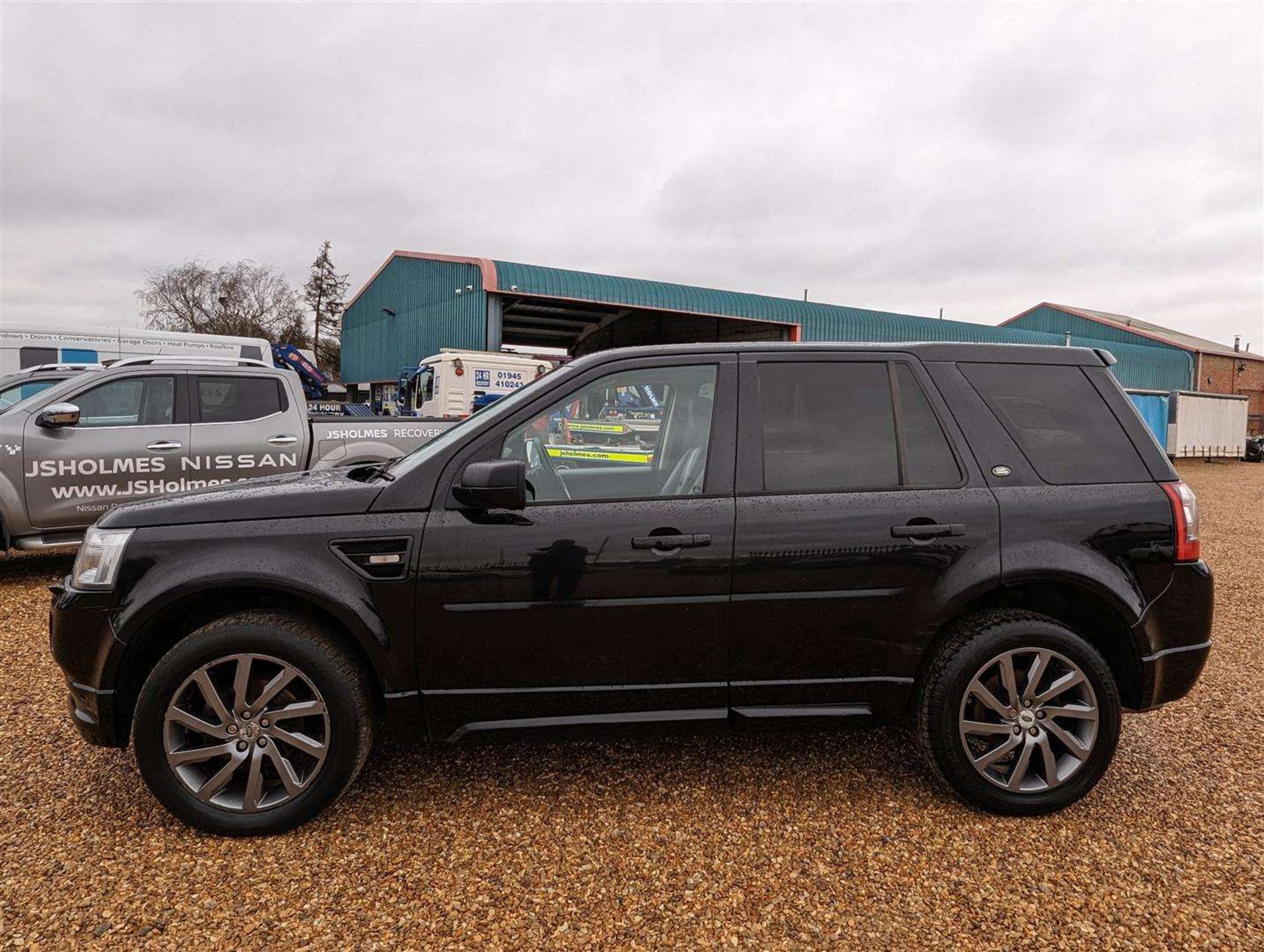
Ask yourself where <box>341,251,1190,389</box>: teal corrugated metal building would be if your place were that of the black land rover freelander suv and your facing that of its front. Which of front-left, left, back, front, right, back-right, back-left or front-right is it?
right

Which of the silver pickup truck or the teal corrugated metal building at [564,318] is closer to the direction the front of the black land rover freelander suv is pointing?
the silver pickup truck

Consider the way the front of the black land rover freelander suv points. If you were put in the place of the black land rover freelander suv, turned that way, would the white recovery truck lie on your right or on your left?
on your right

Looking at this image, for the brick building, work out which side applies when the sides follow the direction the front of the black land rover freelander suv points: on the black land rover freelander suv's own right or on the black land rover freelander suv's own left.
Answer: on the black land rover freelander suv's own right

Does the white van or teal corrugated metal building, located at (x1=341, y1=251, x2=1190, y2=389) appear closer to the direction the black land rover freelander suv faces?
the white van

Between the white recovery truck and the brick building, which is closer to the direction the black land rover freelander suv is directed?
the white recovery truck

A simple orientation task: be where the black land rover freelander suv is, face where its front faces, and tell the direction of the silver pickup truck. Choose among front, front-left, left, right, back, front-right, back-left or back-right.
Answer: front-right

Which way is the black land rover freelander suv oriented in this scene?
to the viewer's left

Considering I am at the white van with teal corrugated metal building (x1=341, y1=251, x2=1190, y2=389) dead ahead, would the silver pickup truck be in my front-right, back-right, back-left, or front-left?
back-right
